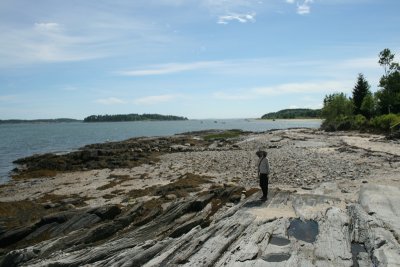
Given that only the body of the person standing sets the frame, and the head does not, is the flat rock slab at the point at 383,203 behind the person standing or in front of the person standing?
behind

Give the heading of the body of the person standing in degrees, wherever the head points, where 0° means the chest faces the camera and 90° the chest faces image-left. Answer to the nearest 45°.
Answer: approximately 90°
